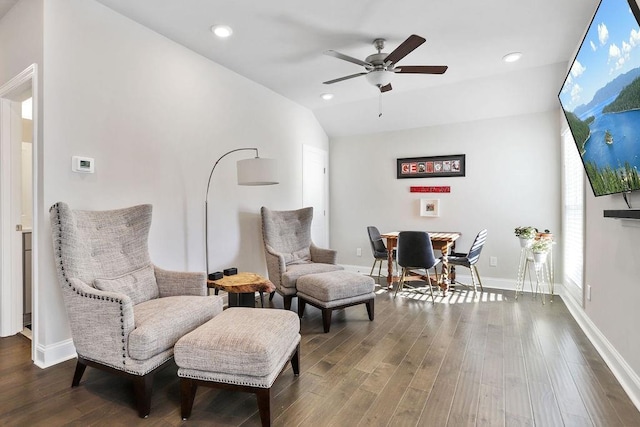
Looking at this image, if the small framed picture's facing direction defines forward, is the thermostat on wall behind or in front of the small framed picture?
in front

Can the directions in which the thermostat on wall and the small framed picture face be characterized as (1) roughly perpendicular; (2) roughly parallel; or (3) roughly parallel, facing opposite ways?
roughly perpendicular

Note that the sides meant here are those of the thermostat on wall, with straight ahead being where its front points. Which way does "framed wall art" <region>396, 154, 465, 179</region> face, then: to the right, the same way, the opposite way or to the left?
to the right

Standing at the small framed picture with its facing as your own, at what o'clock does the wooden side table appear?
The wooden side table is roughly at 1 o'clock from the small framed picture.

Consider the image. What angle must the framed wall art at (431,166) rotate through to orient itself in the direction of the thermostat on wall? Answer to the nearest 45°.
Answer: approximately 45° to its right

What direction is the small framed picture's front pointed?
toward the camera

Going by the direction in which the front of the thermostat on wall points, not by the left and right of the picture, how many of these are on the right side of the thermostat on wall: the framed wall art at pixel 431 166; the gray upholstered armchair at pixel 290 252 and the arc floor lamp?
0

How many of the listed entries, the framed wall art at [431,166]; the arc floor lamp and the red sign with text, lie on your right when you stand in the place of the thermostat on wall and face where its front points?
0

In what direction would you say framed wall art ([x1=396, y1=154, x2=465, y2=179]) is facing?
toward the camera

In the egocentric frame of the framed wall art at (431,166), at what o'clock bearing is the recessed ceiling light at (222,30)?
The recessed ceiling light is roughly at 1 o'clock from the framed wall art.

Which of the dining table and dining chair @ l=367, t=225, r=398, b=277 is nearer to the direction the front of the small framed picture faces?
the dining table

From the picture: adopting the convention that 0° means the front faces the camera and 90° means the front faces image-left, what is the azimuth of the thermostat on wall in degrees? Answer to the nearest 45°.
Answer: approximately 315°

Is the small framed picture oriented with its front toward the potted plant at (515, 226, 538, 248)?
no

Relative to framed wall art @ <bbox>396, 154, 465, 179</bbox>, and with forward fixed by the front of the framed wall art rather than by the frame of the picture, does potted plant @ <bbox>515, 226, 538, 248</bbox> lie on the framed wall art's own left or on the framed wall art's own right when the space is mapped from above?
on the framed wall art's own left

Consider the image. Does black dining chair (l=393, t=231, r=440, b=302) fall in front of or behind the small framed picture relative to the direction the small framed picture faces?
in front

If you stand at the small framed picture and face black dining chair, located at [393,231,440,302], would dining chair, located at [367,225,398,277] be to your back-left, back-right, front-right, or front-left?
front-right

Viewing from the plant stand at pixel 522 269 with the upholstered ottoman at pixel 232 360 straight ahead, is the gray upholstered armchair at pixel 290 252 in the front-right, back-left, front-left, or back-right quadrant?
front-right

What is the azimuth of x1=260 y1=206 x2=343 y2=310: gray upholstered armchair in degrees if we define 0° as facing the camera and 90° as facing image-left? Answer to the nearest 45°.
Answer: approximately 315°

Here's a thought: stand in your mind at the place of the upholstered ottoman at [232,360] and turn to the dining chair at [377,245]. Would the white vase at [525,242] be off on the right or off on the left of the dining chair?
right

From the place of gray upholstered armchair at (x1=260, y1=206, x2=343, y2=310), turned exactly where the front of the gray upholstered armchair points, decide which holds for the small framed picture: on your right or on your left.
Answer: on your left
